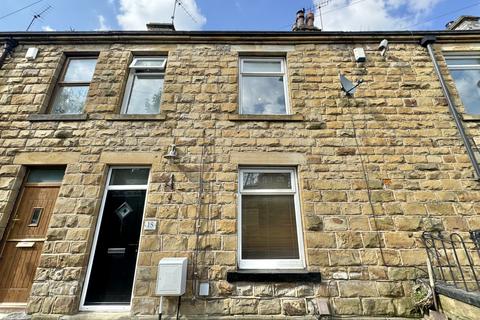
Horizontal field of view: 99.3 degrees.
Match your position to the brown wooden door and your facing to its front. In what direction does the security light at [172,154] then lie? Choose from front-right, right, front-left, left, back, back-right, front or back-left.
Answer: front-left

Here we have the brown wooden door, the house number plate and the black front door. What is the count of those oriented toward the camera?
3

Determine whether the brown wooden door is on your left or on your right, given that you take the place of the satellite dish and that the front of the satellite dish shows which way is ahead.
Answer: on your right

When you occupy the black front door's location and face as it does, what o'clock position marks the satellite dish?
The satellite dish is roughly at 10 o'clock from the black front door.

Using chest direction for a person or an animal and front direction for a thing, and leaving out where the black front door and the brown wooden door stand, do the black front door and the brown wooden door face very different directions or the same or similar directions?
same or similar directions

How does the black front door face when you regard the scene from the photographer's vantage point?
facing the viewer

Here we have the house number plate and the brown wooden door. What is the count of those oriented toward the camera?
2

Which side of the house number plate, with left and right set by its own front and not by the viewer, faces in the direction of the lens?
front

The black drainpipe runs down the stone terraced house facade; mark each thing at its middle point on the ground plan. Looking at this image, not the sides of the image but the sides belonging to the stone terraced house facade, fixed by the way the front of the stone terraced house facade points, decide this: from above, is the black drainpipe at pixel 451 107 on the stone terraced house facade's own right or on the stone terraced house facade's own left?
on the stone terraced house facade's own left

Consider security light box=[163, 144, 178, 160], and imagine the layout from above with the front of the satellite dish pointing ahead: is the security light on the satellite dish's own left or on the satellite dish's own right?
on the satellite dish's own right

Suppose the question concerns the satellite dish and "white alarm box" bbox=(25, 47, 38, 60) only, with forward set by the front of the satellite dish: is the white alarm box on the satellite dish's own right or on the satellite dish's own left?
on the satellite dish's own right

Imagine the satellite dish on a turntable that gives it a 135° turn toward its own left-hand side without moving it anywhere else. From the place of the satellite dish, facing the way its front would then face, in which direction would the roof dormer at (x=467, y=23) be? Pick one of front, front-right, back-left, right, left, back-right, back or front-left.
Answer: front-right
